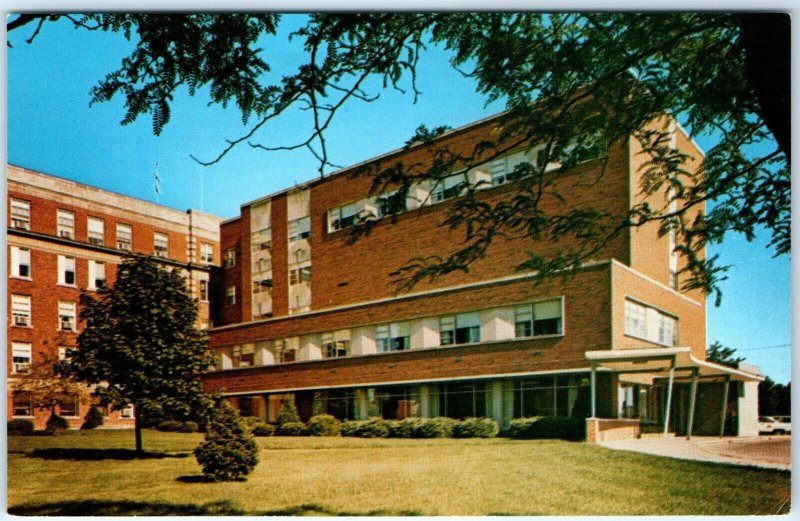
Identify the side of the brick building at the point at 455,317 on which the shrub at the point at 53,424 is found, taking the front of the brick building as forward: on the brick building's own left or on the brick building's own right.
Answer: on the brick building's own right
